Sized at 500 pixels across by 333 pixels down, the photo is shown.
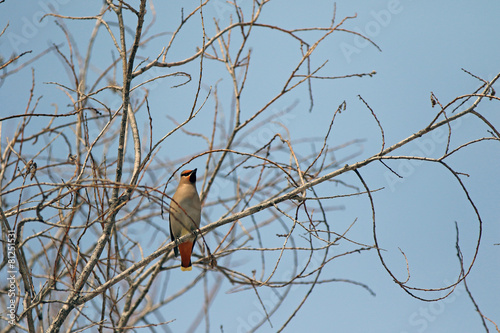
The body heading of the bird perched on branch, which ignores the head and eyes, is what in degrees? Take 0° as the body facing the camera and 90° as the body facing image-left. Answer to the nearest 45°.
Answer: approximately 315°
